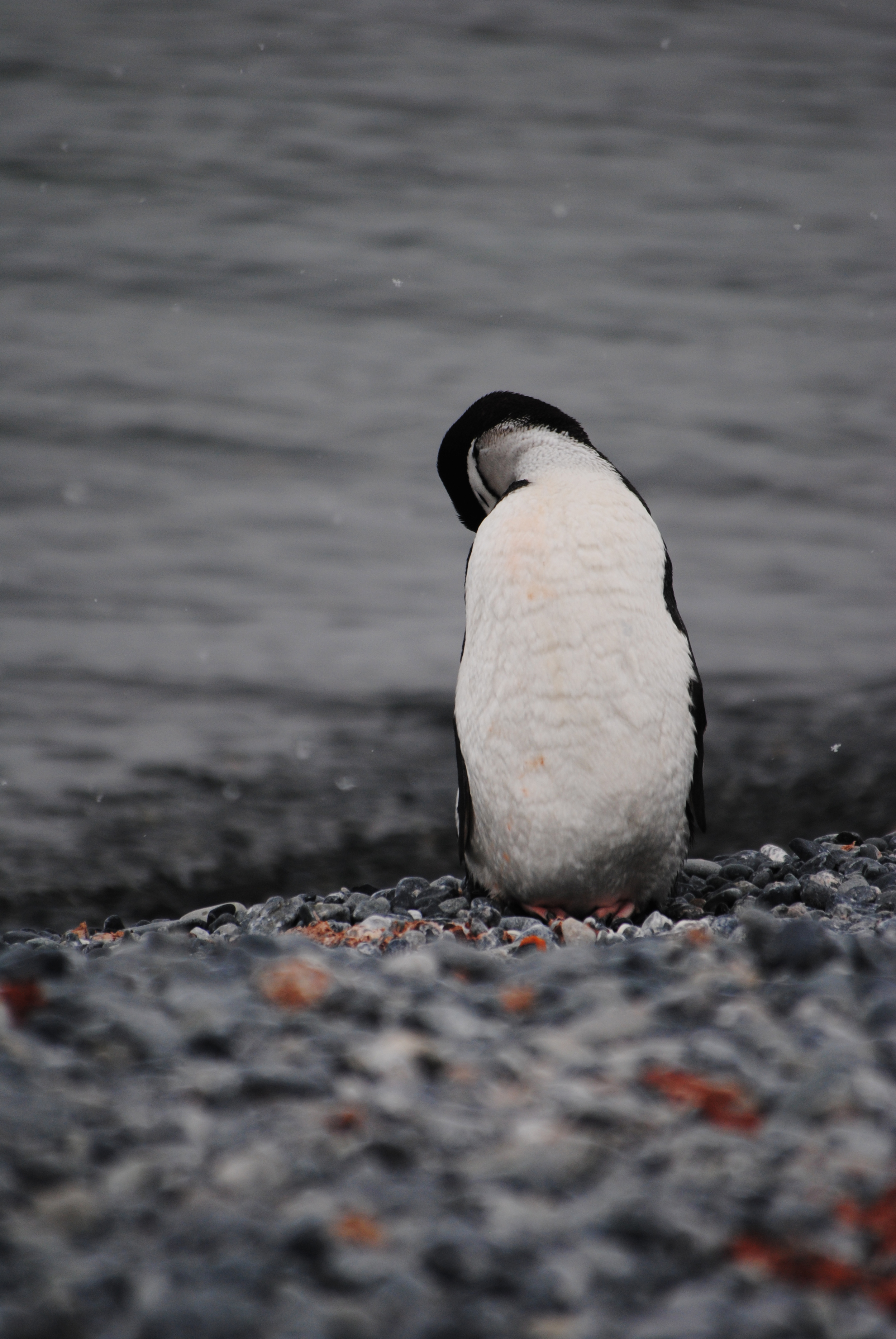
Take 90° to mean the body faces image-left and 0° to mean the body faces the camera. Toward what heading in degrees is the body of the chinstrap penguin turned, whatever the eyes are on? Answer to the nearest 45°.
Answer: approximately 0°
